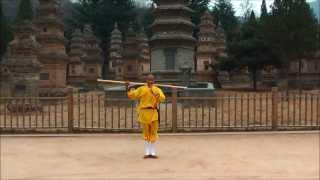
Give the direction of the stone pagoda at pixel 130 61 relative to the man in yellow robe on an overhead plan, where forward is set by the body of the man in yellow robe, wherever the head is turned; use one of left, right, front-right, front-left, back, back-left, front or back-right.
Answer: back

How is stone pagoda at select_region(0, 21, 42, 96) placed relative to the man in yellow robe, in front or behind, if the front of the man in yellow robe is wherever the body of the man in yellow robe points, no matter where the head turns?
behind

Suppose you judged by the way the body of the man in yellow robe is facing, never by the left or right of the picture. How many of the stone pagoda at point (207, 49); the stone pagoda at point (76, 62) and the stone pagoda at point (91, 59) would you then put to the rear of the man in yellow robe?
3

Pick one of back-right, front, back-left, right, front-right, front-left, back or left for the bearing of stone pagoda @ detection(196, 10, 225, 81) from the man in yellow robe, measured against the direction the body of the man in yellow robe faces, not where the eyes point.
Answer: back

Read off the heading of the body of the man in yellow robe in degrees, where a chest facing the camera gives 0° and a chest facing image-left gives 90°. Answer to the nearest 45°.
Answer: approximately 0°

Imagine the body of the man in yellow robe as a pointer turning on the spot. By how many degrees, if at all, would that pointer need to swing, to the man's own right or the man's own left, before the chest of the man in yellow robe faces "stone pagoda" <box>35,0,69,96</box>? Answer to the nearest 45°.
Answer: approximately 180°

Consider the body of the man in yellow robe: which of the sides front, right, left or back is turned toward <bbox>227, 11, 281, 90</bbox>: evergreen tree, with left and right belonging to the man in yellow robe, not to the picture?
back

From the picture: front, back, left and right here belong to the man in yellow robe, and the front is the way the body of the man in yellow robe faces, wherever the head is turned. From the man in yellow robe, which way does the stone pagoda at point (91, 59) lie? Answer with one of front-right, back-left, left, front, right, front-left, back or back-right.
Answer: back

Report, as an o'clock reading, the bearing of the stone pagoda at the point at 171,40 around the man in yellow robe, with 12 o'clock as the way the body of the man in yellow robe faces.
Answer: The stone pagoda is roughly at 6 o'clock from the man in yellow robe.

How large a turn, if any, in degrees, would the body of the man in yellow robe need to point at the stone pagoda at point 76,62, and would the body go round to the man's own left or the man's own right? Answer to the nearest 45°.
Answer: approximately 180°
